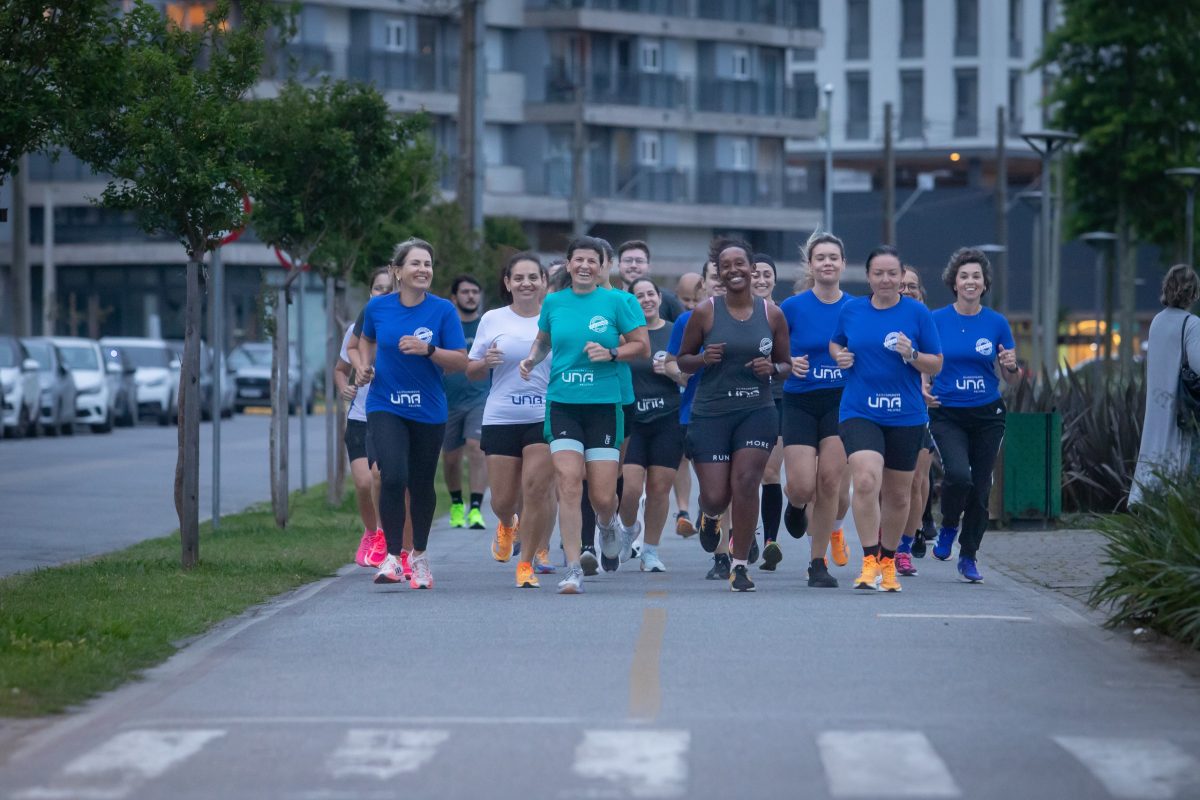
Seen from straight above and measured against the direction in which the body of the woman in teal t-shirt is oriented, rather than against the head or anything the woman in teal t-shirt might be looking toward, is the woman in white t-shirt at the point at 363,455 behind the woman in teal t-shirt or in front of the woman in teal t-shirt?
behind

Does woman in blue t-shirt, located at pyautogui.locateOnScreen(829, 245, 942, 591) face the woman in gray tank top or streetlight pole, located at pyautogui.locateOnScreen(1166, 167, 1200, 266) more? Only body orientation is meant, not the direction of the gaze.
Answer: the woman in gray tank top

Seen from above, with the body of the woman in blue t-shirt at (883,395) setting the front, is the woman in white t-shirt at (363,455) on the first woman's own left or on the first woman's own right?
on the first woman's own right

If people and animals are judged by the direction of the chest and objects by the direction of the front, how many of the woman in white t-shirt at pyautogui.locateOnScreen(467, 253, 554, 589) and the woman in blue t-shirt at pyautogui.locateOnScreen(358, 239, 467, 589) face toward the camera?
2

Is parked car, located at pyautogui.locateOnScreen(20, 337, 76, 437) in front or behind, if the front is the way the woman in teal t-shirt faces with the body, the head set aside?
behind
